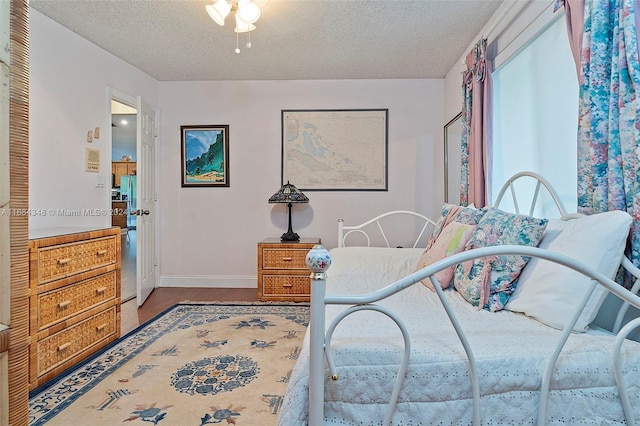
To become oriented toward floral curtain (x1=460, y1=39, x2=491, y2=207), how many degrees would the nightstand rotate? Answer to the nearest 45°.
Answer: approximately 45° to its left

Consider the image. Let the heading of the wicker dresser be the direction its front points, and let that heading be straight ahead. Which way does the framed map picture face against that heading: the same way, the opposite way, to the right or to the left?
to the right

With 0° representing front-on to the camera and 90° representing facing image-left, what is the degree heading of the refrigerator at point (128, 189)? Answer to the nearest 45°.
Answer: approximately 0°

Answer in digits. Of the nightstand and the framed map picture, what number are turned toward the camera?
2

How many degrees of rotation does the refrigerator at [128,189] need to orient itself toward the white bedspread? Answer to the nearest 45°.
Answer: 0° — it already faces it

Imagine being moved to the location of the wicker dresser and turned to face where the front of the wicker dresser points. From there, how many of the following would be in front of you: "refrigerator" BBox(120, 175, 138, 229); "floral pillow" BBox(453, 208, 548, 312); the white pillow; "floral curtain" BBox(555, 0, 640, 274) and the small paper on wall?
3

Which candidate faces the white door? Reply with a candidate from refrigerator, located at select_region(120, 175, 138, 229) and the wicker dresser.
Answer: the refrigerator

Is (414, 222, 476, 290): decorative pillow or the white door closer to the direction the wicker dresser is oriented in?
the decorative pillow

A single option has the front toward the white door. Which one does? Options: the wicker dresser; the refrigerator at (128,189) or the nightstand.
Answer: the refrigerator
